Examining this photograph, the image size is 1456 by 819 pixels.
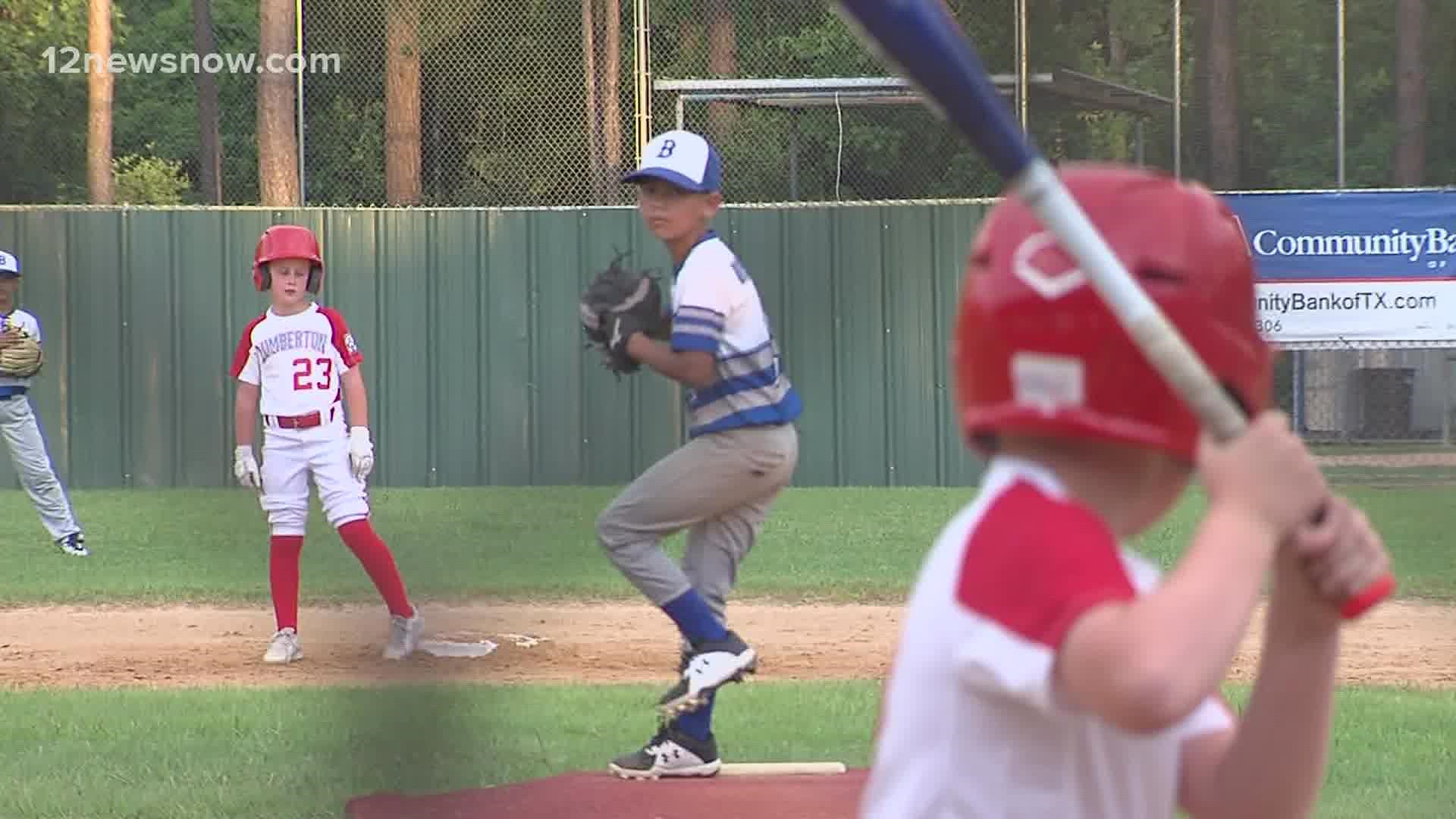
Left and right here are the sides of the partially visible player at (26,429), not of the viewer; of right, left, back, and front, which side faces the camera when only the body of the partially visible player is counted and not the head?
front

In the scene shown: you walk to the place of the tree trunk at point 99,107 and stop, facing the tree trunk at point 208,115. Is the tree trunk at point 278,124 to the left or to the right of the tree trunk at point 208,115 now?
right

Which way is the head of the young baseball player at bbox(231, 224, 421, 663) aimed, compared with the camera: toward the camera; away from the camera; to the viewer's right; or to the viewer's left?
toward the camera

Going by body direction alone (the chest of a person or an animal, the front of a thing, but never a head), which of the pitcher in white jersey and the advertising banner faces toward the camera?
the advertising banner

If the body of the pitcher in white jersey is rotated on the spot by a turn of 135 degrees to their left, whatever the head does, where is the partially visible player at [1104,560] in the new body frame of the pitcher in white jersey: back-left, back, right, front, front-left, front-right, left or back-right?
front-right

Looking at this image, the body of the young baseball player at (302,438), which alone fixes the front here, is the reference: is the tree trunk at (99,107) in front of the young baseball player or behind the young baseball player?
behind

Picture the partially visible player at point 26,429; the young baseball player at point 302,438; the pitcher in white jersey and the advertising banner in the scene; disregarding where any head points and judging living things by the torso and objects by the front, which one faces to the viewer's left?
the pitcher in white jersey

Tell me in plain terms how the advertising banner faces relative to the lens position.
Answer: facing the viewer

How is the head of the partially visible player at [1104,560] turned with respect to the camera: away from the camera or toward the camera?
away from the camera

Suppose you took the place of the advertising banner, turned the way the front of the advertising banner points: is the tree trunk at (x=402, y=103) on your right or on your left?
on your right

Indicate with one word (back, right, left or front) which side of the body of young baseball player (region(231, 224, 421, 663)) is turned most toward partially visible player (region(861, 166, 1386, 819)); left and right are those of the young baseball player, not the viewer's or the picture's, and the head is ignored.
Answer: front

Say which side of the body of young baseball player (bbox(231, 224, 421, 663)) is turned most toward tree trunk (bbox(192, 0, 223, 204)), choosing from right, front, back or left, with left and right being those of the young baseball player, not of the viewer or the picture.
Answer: back

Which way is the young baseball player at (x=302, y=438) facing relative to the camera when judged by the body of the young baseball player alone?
toward the camera

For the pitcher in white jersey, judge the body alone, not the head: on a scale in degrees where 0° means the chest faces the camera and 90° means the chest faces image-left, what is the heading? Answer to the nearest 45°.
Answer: approximately 90°

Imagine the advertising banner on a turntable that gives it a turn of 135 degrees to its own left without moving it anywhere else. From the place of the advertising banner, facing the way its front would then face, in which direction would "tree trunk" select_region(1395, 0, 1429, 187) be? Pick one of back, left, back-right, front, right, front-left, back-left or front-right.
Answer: front-left

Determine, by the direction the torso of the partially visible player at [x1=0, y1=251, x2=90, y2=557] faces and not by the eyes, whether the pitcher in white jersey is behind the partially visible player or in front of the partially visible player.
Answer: in front
